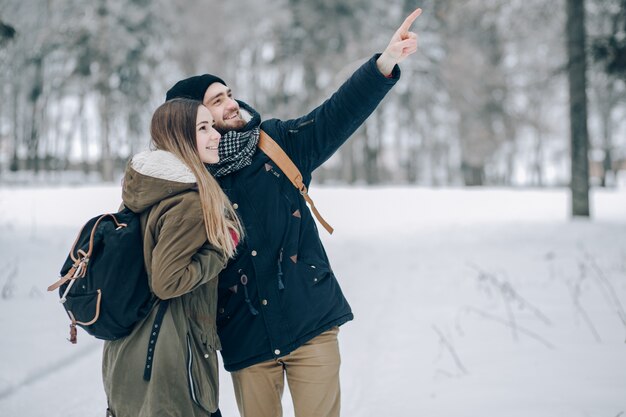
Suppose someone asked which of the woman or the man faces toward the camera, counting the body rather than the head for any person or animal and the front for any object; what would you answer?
the man

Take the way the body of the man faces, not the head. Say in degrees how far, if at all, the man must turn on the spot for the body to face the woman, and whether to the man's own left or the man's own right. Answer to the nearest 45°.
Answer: approximately 45° to the man's own right

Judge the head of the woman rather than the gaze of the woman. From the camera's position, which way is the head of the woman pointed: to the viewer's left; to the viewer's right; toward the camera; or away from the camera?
to the viewer's right

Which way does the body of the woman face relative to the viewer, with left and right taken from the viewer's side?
facing to the right of the viewer

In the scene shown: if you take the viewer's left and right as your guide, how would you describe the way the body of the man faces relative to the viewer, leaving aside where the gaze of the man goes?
facing the viewer

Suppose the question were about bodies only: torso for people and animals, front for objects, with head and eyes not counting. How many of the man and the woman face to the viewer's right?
1

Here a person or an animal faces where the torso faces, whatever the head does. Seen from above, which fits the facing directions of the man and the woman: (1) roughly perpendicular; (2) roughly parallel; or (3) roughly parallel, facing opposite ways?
roughly perpendicular

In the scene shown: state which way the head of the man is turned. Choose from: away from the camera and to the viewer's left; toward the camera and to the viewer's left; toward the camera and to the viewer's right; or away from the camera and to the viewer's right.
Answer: toward the camera and to the viewer's right
